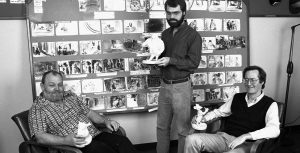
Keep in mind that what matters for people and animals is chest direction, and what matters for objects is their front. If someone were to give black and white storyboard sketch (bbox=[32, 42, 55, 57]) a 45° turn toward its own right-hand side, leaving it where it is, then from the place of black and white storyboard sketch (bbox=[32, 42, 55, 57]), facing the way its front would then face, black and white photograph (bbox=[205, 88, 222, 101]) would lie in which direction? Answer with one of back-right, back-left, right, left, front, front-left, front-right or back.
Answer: back-left

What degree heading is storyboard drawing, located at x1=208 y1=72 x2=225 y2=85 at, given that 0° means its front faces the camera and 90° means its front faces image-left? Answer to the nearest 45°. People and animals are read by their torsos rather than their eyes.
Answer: approximately 0°

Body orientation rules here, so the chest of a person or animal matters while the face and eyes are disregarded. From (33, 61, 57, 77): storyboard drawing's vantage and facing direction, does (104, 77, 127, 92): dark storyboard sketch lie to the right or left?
on its left

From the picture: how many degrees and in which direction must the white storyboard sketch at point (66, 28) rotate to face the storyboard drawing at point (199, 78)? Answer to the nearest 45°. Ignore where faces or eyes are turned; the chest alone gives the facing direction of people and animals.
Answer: approximately 90° to its left

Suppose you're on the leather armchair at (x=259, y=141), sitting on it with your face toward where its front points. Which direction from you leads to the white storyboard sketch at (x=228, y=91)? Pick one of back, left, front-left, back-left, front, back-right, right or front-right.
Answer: back-right

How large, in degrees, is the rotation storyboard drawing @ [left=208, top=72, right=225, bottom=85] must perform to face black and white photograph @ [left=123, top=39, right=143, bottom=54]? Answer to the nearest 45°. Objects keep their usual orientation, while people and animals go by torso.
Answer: approximately 45° to its right
